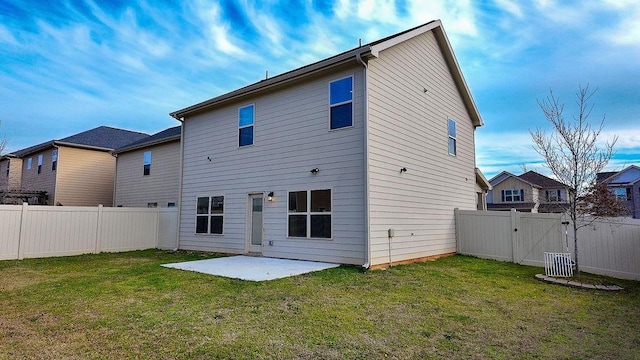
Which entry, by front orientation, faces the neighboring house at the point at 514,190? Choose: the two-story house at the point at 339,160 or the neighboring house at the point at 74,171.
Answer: the two-story house

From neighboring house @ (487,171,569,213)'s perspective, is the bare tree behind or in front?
in front

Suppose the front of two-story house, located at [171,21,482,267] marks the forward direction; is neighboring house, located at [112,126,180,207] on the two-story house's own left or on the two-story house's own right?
on the two-story house's own left

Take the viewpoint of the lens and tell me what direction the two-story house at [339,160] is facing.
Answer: facing away from the viewer and to the right of the viewer

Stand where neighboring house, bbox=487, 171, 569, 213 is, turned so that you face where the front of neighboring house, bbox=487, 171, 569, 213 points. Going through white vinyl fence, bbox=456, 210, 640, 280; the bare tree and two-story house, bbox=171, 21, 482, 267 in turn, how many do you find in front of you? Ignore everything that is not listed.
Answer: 3

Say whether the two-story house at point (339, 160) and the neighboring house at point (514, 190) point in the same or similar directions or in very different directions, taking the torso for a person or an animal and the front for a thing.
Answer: very different directions
